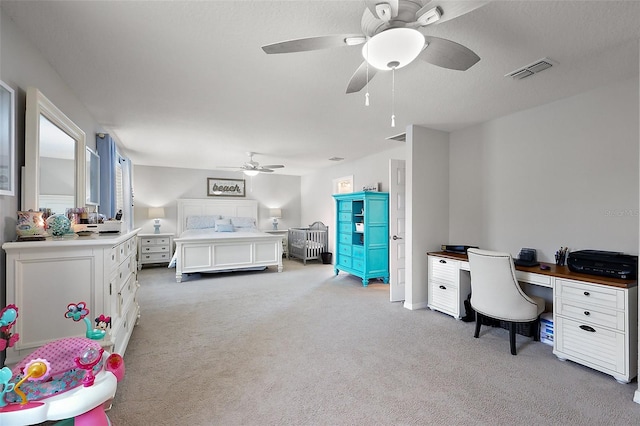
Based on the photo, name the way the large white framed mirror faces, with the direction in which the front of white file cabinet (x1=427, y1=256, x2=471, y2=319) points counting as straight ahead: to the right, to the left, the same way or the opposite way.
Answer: the opposite way

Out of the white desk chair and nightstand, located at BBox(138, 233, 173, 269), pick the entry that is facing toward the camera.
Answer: the nightstand

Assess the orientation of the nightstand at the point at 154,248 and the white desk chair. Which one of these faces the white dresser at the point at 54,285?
the nightstand

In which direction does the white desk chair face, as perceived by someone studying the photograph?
facing away from the viewer and to the right of the viewer

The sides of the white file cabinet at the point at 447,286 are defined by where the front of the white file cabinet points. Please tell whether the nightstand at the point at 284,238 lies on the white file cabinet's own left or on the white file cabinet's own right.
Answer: on the white file cabinet's own right

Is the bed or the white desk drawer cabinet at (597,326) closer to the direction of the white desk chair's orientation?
the white desk drawer cabinet

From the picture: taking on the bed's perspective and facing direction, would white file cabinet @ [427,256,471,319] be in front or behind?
in front

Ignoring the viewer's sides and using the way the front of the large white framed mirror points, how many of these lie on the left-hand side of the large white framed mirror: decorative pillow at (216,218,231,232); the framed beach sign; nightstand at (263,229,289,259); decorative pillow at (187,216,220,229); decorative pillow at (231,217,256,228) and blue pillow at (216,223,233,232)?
6

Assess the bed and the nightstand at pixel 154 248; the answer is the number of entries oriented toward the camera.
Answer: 2

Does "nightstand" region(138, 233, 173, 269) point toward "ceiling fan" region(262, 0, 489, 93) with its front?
yes

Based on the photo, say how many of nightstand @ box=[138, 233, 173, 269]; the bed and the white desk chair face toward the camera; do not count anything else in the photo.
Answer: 2

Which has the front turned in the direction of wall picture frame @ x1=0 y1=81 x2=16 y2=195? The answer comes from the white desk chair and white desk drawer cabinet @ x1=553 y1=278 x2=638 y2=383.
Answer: the white desk drawer cabinet

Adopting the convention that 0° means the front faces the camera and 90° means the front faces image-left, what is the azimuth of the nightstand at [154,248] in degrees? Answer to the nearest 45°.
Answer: approximately 0°

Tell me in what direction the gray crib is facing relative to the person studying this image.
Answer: facing the viewer and to the left of the viewer

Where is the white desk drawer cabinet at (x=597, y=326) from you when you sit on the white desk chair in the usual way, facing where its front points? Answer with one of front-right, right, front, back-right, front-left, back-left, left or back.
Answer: front-right

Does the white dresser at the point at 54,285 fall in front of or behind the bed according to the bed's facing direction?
in front

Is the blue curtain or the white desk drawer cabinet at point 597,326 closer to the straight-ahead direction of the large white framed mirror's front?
the white desk drawer cabinet

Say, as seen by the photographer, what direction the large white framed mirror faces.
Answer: facing the viewer and to the right of the viewer

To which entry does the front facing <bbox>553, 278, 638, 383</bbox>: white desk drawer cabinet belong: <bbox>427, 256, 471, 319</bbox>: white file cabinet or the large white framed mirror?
the large white framed mirror

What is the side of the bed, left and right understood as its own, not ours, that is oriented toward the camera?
front
